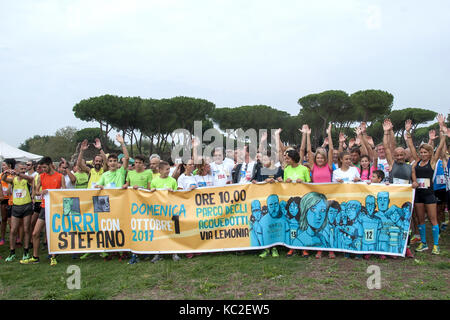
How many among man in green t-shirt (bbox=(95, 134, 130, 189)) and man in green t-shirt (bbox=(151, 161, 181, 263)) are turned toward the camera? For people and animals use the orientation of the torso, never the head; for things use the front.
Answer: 2

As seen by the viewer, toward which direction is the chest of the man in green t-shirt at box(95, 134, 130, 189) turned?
toward the camera

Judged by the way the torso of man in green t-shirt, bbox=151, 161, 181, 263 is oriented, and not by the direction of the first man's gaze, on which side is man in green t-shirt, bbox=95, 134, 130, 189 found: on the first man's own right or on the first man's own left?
on the first man's own right

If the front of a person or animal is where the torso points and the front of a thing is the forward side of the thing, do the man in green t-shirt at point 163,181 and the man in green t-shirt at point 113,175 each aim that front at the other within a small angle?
no

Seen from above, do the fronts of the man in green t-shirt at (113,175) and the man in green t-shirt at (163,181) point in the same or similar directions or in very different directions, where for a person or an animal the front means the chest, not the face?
same or similar directions

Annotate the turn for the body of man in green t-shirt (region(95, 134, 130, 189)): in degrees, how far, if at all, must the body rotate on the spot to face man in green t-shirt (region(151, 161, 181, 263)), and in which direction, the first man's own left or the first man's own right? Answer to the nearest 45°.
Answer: approximately 45° to the first man's own left

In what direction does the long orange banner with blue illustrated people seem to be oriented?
toward the camera
